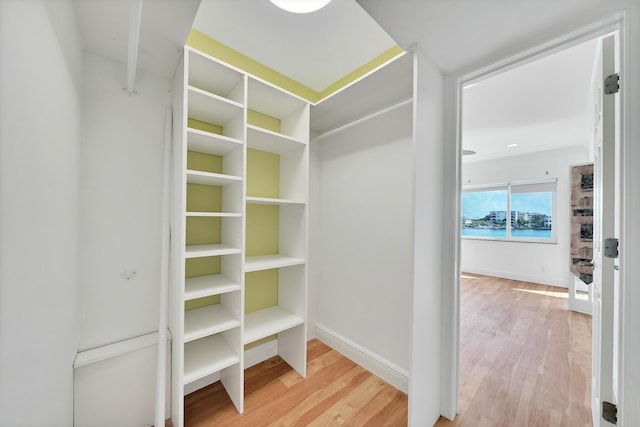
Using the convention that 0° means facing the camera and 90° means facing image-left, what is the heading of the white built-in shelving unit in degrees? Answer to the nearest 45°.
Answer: approximately 315°

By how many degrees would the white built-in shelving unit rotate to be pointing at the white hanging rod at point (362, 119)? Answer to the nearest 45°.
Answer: approximately 45° to its left

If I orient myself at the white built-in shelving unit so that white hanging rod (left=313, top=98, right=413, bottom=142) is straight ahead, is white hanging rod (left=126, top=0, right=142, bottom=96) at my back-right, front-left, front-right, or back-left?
back-right

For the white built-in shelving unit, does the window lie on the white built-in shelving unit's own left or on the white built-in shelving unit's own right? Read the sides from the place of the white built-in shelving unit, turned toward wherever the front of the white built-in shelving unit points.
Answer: on the white built-in shelving unit's own left
